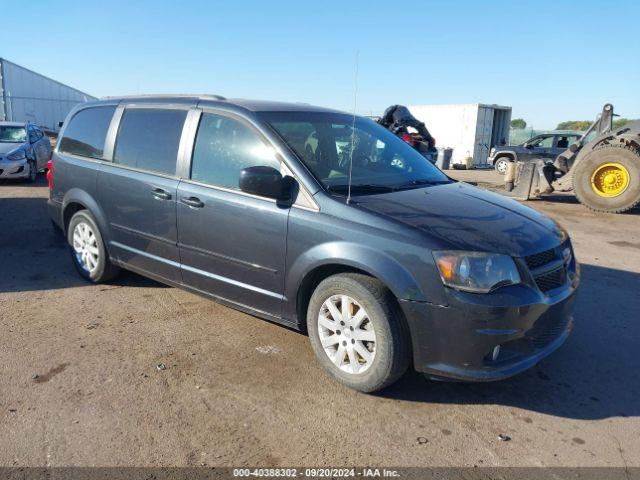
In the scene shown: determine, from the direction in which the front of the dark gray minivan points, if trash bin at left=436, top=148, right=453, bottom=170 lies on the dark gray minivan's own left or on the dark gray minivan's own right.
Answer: on the dark gray minivan's own left

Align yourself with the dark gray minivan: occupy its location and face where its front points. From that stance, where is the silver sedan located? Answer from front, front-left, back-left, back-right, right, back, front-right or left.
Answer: back

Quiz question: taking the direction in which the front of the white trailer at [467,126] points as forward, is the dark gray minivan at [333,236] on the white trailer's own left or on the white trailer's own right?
on the white trailer's own left

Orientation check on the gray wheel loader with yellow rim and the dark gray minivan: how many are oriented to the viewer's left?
1

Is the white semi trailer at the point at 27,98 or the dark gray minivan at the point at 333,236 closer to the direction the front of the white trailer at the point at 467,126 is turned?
the white semi trailer

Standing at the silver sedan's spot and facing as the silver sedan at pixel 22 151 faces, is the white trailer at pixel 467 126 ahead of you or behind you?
behind

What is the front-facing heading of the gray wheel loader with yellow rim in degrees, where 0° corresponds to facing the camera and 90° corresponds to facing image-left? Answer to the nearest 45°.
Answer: approximately 90°

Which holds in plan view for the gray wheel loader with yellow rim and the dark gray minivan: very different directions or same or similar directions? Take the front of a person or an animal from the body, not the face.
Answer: very different directions

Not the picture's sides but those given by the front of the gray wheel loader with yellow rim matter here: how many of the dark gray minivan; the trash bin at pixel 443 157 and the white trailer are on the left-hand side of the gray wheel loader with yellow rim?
1

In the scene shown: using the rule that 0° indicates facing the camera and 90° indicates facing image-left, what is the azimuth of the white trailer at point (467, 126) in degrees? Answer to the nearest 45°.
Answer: approximately 135°

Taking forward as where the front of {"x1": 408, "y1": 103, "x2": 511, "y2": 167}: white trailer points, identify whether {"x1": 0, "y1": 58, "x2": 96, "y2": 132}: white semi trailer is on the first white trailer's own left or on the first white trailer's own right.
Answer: on the first white trailer's own left

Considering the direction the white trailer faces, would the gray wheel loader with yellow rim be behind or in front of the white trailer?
behind

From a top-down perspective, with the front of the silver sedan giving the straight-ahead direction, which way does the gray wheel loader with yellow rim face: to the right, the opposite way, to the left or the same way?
to the right

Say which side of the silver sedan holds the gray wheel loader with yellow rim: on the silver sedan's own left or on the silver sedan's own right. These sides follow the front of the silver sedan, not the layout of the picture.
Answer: on the silver sedan's own left

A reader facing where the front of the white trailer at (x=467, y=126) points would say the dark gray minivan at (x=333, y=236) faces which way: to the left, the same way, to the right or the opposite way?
the opposite way
